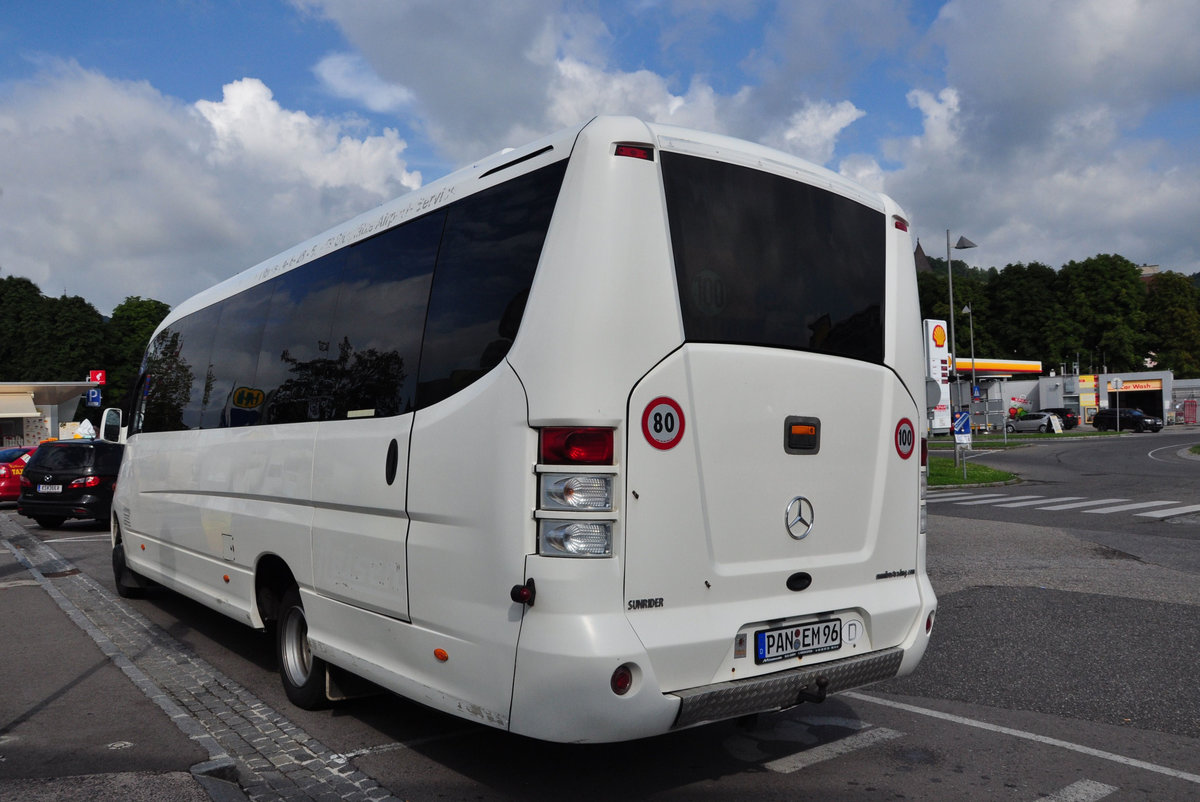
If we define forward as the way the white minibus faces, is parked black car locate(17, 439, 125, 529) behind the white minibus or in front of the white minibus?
in front

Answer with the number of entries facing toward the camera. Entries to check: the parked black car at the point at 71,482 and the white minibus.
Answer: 0

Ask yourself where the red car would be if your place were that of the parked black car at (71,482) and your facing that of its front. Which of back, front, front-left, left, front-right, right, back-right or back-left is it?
front-left

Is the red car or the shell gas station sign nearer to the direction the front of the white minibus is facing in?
the red car

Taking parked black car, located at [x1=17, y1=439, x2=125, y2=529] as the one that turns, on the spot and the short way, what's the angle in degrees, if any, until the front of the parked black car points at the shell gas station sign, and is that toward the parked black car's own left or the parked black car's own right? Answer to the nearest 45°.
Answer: approximately 45° to the parked black car's own right

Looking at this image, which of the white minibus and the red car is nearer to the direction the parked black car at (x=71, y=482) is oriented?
the red car

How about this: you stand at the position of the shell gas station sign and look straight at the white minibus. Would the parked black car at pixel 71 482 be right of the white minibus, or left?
right

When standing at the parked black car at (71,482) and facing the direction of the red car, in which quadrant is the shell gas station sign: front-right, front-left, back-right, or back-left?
back-right

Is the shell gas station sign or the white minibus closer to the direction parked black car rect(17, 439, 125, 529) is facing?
the shell gas station sign

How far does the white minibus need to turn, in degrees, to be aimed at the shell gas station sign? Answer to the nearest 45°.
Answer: approximately 90° to its right

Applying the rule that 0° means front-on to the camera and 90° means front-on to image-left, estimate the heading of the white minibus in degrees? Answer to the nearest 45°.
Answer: approximately 135°

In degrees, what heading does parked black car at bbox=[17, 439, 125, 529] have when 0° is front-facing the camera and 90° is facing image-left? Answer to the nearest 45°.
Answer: approximately 225°

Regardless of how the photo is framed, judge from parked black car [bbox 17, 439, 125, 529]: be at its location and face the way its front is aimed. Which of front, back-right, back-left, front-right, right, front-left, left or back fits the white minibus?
back-right

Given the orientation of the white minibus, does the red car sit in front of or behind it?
in front
